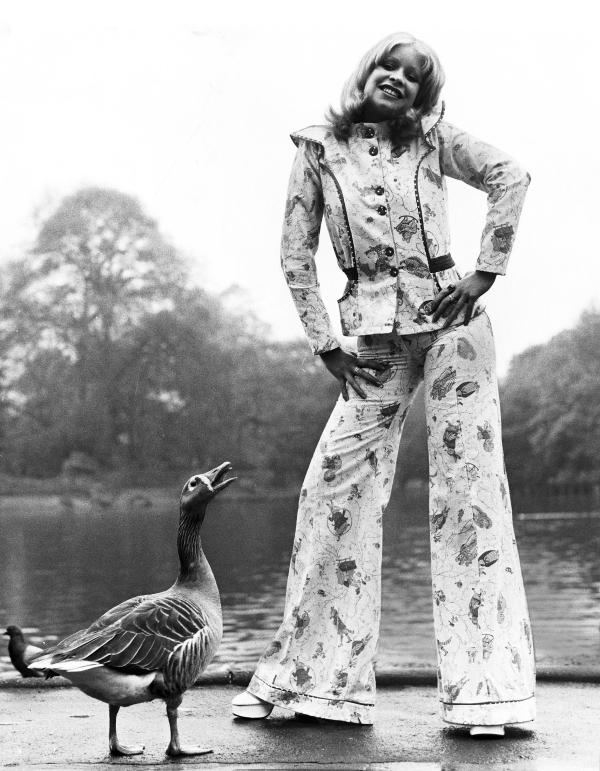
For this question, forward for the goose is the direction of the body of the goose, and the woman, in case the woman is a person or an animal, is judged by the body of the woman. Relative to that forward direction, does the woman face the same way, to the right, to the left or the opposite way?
to the right

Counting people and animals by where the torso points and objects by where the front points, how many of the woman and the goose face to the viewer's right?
1

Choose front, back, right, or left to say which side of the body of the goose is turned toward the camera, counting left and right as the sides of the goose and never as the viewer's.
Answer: right

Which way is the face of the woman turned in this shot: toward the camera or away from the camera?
toward the camera

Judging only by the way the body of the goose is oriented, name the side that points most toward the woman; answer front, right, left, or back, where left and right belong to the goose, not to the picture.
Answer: front

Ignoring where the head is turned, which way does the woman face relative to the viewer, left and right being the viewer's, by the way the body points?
facing the viewer

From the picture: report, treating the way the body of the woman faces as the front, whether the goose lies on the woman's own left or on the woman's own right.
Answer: on the woman's own right
